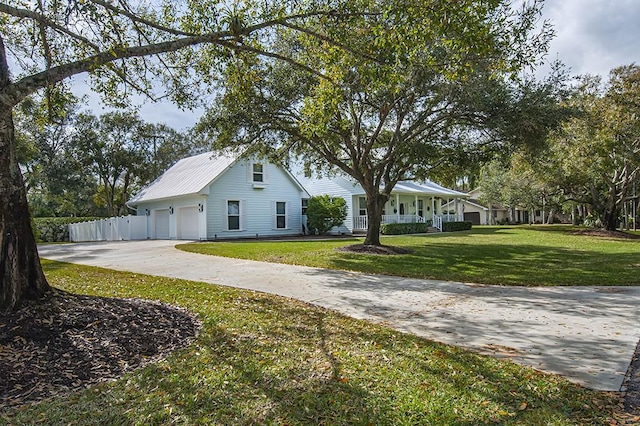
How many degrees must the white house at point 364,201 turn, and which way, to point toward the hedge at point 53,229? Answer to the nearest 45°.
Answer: approximately 135° to its right

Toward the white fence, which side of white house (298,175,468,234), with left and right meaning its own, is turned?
right

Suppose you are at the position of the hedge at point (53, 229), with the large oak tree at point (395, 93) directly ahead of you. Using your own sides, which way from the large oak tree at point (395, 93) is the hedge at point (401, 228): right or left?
left

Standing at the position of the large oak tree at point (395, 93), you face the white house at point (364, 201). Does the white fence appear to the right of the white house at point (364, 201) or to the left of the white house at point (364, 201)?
left

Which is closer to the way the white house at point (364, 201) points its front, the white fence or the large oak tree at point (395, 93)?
the large oak tree

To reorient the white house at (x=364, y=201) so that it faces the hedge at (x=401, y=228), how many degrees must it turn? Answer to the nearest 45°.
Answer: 0° — it already faces it

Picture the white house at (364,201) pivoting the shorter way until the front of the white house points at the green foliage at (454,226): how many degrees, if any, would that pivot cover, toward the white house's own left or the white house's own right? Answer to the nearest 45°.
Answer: approximately 90° to the white house's own left

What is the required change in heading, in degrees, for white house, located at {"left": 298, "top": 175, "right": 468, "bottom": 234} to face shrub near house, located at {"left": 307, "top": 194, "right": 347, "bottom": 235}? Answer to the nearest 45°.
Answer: approximately 90° to its right

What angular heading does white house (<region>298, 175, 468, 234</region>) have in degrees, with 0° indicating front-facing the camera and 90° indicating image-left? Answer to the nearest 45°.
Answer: approximately 315°

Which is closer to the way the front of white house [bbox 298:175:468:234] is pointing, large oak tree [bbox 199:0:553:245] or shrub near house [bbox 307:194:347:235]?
the large oak tree

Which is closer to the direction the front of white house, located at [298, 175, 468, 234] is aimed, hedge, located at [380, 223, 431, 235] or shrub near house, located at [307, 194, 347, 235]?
the hedge
